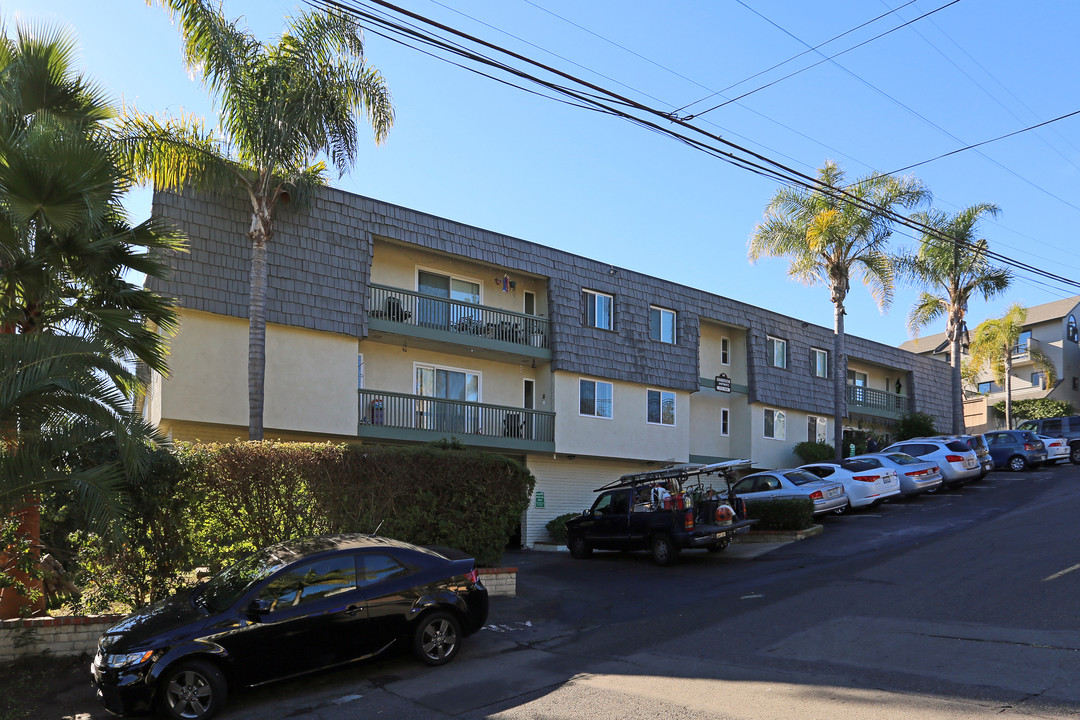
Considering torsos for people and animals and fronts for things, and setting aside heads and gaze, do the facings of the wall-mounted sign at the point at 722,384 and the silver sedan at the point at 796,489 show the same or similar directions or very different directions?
very different directions

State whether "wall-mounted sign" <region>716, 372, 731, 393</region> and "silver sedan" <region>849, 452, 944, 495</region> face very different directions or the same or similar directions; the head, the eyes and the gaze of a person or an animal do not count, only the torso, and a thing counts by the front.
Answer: very different directions

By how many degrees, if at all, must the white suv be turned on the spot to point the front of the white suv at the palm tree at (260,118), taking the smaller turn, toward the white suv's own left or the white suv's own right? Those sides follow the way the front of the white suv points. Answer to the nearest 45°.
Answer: approximately 90° to the white suv's own left

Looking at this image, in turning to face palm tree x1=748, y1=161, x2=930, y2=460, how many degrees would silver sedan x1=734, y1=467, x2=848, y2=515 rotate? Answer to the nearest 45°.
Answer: approximately 45° to its right

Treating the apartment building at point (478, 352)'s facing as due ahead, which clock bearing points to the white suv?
The white suv is roughly at 10 o'clock from the apartment building.

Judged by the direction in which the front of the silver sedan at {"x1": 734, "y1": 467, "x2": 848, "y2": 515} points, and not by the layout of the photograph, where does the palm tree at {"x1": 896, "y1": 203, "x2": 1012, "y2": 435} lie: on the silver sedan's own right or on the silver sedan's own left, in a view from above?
on the silver sedan's own right
